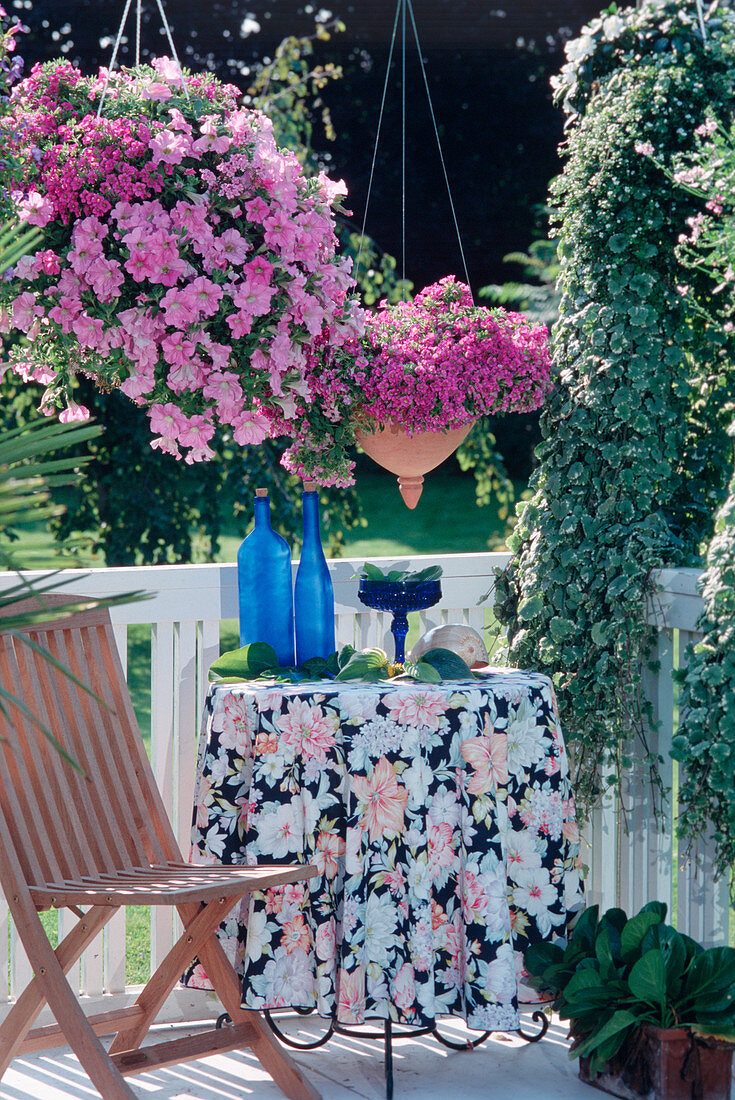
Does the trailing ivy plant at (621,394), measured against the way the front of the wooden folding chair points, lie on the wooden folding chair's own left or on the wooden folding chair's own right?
on the wooden folding chair's own left

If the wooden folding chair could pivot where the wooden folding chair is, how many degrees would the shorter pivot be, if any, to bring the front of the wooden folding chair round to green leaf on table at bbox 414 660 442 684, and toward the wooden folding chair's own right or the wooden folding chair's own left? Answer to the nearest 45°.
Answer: approximately 45° to the wooden folding chair's own left

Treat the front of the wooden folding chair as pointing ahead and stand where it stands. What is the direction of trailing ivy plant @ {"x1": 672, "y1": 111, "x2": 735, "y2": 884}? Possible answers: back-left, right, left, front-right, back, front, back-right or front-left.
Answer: front-left
